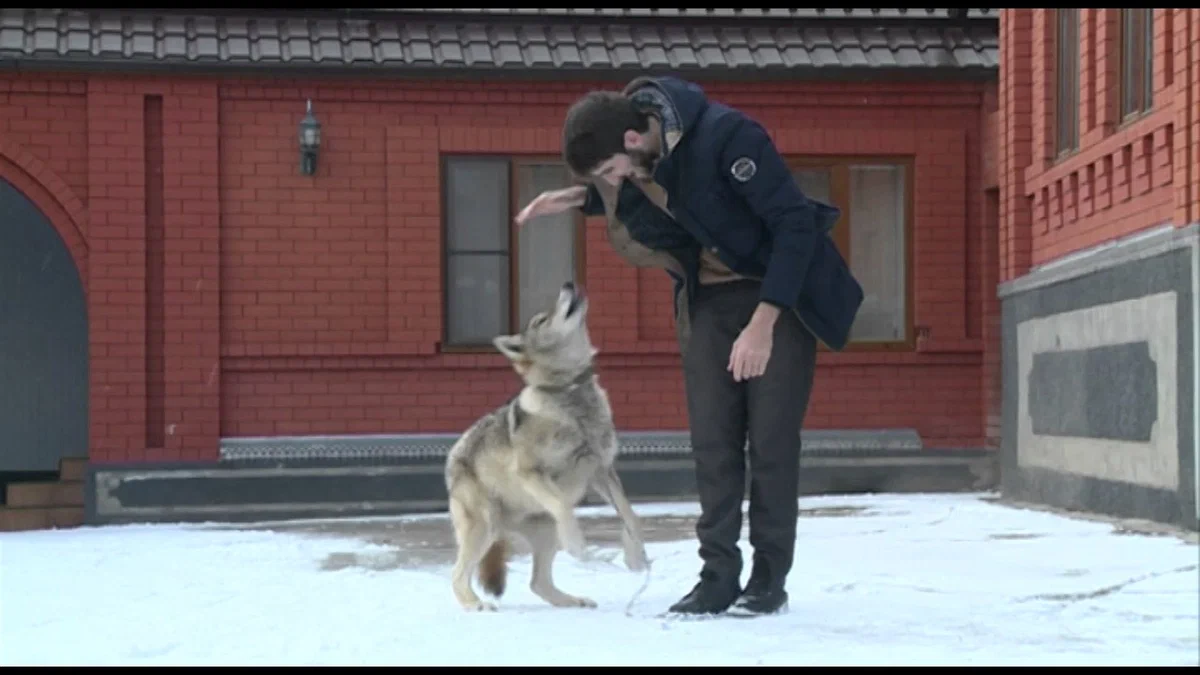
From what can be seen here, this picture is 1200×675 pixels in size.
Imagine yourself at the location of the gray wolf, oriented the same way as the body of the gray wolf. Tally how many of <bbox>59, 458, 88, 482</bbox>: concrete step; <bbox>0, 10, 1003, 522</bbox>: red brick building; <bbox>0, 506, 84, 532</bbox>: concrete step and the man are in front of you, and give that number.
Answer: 1

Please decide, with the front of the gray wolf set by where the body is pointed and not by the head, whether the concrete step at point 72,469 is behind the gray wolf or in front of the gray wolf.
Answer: behind

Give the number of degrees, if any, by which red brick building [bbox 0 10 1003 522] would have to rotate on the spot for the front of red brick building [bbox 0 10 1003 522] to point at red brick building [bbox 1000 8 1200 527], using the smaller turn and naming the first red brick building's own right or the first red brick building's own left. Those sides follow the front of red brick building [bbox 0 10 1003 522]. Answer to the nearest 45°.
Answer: approximately 45° to the first red brick building's own left

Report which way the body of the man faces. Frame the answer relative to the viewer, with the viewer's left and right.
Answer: facing the viewer and to the left of the viewer

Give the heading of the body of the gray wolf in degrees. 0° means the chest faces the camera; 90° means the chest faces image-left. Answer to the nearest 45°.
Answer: approximately 315°

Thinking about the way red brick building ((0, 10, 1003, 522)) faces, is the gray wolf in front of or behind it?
in front

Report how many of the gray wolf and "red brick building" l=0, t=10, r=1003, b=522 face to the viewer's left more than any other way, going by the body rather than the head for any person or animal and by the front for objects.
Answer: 0

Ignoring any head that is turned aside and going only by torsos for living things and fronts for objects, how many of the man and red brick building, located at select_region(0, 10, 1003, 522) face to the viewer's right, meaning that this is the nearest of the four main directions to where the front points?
0

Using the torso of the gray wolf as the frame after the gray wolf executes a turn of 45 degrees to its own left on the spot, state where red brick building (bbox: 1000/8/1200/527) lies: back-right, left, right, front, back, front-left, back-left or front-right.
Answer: front-left

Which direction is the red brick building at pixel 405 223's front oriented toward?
toward the camera

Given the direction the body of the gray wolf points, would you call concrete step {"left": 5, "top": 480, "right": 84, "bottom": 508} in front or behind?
behind
